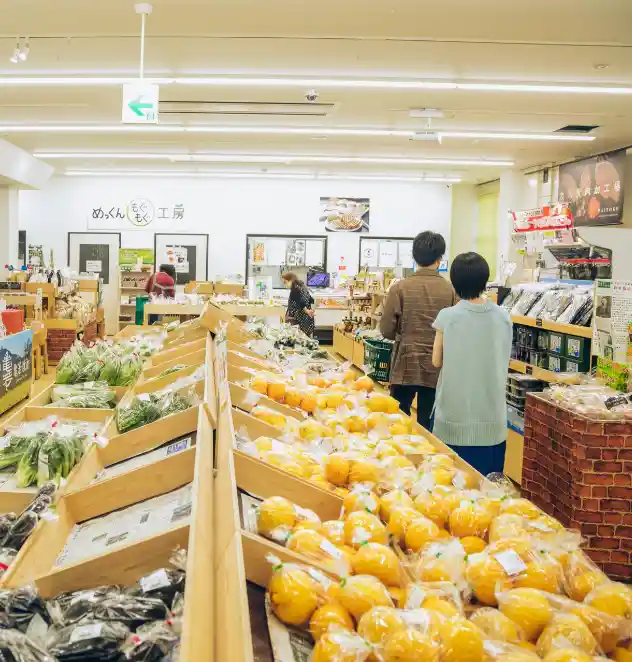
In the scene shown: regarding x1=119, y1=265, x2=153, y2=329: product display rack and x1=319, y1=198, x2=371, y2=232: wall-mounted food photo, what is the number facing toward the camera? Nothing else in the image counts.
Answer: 2

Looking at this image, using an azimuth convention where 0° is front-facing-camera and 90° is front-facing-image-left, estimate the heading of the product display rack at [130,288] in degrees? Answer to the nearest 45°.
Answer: approximately 0°

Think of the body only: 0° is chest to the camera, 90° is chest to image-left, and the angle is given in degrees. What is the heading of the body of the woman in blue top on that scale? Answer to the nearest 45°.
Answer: approximately 180°

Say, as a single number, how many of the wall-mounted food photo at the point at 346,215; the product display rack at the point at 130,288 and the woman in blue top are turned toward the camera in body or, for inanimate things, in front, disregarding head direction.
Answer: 2

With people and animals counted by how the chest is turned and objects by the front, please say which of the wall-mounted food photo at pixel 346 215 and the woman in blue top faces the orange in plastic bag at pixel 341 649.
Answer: the wall-mounted food photo

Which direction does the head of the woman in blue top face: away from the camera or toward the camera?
away from the camera

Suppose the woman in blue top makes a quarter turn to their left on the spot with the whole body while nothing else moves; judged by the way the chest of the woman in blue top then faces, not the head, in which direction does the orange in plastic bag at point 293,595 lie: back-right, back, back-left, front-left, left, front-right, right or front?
left

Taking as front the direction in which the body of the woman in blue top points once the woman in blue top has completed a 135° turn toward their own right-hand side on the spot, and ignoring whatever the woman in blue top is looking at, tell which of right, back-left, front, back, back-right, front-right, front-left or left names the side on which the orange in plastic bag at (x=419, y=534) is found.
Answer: front-right

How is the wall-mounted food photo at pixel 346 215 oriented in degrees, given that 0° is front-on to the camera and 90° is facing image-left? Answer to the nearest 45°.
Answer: approximately 0°

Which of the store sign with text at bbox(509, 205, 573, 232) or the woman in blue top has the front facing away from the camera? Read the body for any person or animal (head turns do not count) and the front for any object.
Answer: the woman in blue top
